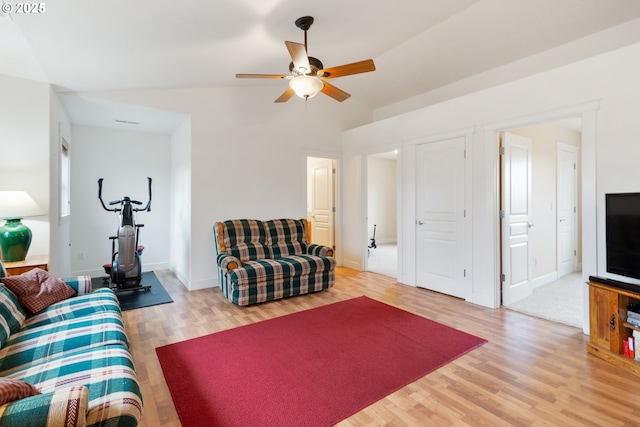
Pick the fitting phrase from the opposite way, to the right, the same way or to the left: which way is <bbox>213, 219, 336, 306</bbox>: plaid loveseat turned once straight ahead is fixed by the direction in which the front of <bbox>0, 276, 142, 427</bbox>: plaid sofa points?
to the right

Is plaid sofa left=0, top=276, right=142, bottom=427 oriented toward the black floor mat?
no

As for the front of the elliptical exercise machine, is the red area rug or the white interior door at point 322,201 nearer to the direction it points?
the red area rug

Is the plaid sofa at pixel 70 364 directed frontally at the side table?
no

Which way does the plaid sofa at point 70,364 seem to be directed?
to the viewer's right

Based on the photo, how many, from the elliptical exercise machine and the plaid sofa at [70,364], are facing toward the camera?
1

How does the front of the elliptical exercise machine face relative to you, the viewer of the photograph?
facing the viewer

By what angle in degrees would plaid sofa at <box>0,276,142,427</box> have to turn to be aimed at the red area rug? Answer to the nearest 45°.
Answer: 0° — it already faces it

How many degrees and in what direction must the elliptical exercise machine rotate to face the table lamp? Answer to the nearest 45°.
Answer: approximately 45° to its right

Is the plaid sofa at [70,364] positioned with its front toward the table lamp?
no

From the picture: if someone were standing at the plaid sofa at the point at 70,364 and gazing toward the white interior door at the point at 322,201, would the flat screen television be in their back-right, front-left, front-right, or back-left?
front-right

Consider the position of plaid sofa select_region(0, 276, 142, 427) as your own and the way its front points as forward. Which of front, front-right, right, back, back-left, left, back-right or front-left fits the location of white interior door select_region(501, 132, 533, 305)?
front

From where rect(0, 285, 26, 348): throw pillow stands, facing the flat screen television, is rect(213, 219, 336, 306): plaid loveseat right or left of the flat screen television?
left

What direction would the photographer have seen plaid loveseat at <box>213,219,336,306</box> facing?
facing the viewer and to the right of the viewer

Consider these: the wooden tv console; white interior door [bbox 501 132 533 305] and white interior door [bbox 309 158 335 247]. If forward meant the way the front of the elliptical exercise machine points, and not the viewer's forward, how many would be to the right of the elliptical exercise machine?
0

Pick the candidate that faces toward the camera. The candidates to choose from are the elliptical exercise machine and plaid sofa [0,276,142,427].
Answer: the elliptical exercise machine
